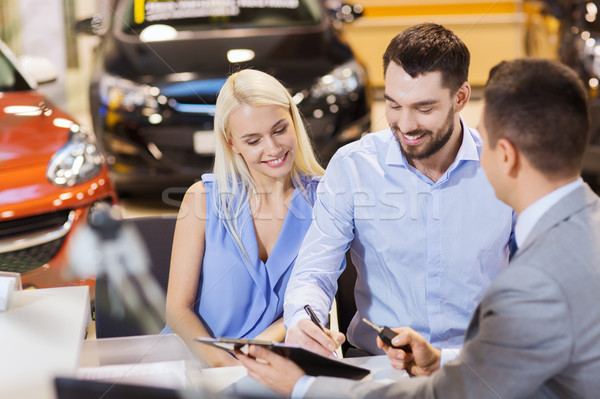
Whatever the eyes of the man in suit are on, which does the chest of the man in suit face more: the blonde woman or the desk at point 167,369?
the blonde woman

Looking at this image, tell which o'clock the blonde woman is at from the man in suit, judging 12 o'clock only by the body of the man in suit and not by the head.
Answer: The blonde woman is roughly at 12 o'clock from the man in suit.

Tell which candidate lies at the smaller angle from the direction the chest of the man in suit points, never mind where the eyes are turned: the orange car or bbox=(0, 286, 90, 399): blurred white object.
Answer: the orange car

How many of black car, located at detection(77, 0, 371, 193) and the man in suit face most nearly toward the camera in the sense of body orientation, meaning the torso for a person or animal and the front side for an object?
1

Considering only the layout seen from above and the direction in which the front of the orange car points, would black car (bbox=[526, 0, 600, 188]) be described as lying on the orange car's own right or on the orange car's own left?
on the orange car's own left

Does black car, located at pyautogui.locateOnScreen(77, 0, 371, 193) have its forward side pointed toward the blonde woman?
yes

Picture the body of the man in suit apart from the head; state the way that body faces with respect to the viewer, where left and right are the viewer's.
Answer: facing away from the viewer and to the left of the viewer

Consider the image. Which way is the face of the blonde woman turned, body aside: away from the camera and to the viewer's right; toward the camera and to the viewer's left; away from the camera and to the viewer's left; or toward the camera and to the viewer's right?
toward the camera and to the viewer's right

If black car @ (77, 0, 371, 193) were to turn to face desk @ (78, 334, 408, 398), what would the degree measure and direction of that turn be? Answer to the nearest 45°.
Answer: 0° — it already faces it

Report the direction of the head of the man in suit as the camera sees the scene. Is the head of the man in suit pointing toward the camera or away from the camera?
away from the camera

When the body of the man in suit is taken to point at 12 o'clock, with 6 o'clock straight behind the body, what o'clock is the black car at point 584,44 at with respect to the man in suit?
The black car is roughly at 2 o'clock from the man in suit.

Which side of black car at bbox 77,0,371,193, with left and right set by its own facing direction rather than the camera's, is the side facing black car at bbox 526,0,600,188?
left

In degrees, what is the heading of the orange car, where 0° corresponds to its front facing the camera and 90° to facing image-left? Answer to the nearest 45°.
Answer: approximately 315°
